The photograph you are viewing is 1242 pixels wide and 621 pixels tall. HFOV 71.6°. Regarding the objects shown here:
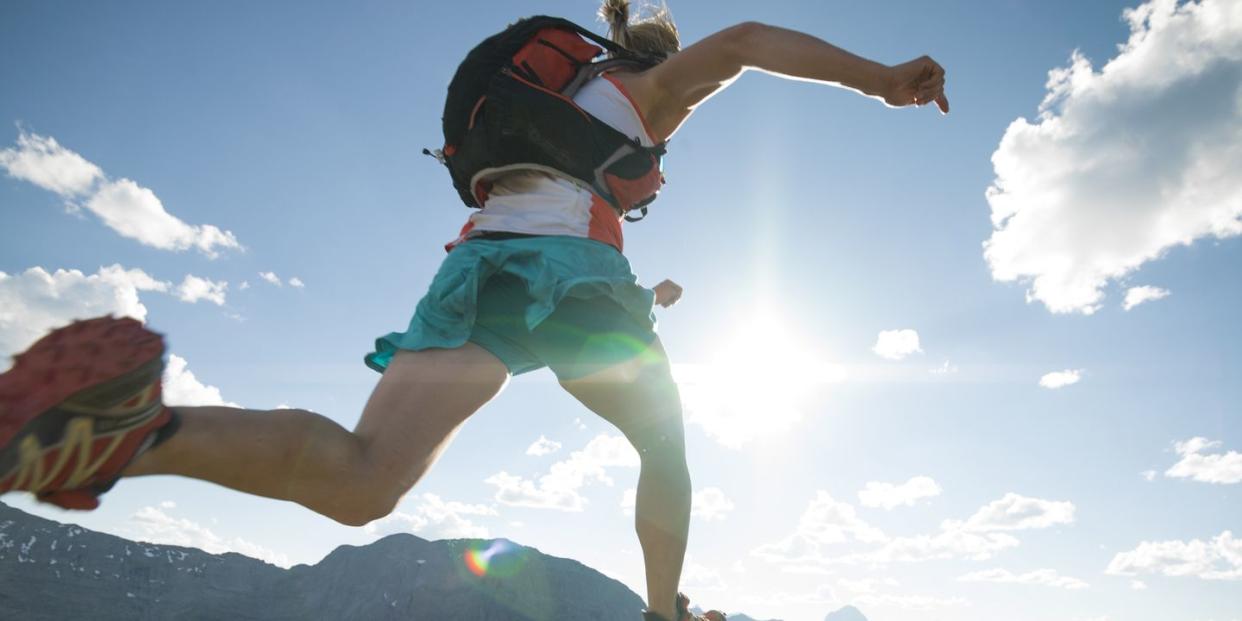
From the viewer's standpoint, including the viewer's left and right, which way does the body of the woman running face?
facing away from the viewer and to the right of the viewer
